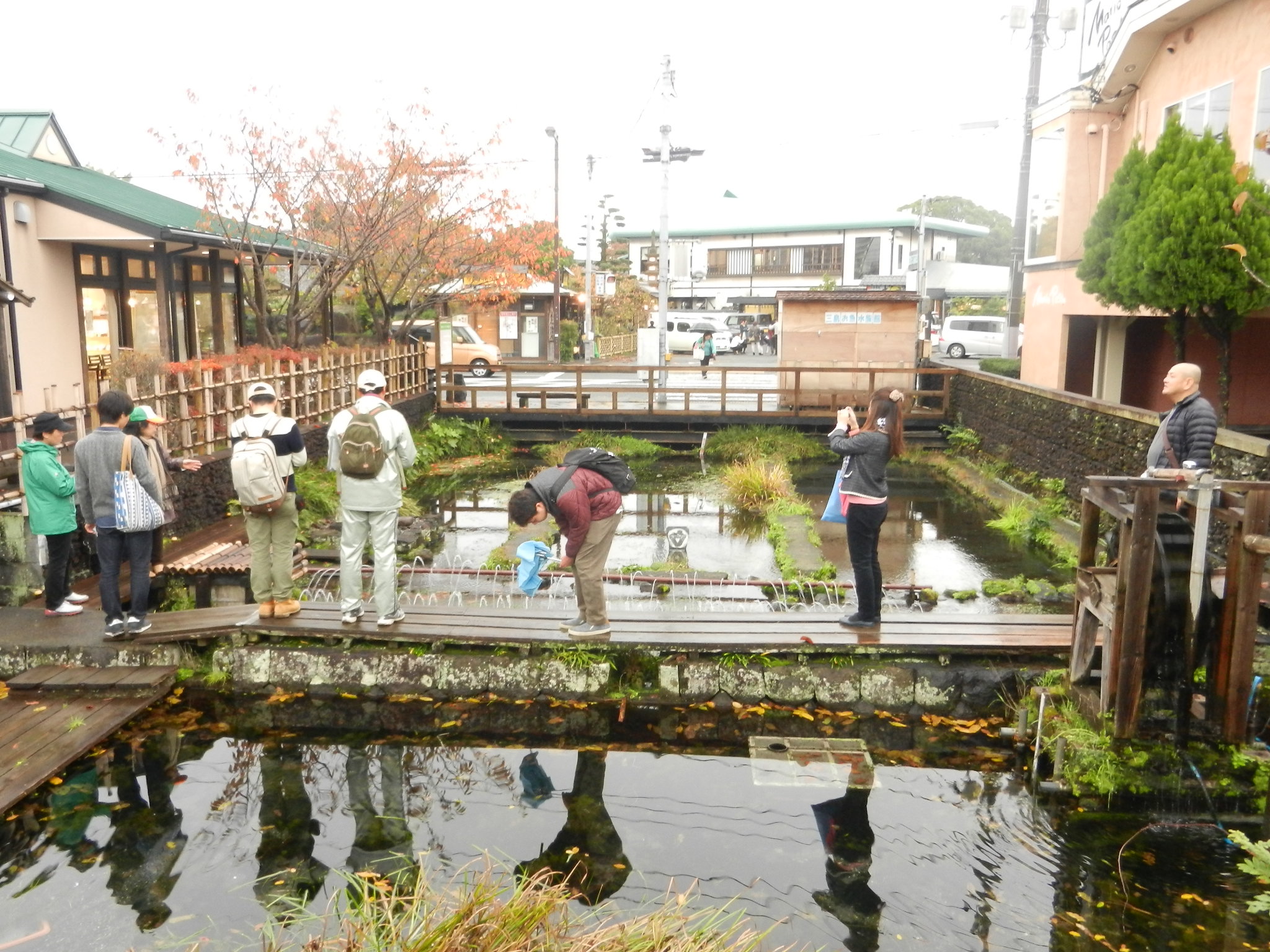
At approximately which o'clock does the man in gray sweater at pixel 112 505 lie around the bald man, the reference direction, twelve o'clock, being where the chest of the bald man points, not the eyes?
The man in gray sweater is roughly at 11 o'clock from the bald man.

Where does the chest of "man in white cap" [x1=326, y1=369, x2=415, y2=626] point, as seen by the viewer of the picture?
away from the camera

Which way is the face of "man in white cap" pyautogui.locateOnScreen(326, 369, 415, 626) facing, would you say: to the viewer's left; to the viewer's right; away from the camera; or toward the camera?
away from the camera

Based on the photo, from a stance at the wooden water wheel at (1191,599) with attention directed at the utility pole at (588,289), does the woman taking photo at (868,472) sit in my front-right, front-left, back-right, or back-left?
front-left

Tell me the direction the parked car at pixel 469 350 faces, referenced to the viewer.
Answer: facing to the right of the viewer

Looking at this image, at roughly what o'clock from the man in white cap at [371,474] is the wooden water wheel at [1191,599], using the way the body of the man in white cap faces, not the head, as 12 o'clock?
The wooden water wheel is roughly at 4 o'clock from the man in white cap.

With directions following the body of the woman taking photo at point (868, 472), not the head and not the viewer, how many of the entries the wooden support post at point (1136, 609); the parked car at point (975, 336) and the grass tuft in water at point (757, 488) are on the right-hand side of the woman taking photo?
2

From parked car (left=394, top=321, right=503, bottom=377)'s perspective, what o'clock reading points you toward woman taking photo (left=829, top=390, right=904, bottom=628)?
The woman taking photo is roughly at 3 o'clock from the parked car.

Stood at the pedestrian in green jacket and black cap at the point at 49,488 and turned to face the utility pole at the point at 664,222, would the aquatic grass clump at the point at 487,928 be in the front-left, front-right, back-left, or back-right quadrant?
back-right

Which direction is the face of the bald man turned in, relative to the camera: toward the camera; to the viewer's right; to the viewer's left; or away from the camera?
to the viewer's left

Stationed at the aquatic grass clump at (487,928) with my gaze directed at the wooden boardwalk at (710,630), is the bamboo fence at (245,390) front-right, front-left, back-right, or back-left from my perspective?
front-left

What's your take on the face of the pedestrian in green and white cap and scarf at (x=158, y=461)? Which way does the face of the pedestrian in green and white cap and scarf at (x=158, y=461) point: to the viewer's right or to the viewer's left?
to the viewer's right

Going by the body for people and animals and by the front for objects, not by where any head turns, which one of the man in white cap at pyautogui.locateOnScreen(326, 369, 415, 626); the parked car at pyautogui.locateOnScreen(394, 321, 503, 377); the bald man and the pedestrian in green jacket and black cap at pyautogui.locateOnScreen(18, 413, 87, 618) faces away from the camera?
the man in white cap

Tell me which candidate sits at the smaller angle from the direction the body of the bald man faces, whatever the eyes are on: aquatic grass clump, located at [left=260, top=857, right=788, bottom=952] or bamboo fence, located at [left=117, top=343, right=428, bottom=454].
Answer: the bamboo fence

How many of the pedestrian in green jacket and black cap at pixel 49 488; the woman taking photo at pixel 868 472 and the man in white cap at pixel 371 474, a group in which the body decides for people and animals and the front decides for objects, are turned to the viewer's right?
1

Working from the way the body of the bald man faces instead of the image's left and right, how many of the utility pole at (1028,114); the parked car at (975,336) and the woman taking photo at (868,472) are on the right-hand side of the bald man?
2
